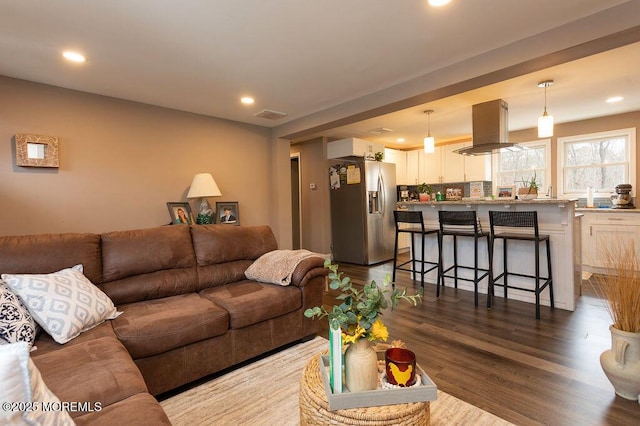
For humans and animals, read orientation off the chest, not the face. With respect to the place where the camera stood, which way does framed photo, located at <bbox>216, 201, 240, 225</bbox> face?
facing the viewer

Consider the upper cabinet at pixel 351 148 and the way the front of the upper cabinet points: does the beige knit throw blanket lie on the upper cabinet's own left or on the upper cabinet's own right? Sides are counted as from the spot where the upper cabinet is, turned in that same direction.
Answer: on the upper cabinet's own right

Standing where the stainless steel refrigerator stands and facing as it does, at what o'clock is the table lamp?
The table lamp is roughly at 3 o'clock from the stainless steel refrigerator.

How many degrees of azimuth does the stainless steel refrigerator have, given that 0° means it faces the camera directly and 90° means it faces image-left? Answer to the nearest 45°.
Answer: approximately 315°

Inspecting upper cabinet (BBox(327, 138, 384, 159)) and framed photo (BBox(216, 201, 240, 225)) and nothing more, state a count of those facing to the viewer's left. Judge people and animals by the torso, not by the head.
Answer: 0

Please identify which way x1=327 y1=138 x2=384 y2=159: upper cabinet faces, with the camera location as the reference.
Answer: facing the viewer and to the right of the viewer

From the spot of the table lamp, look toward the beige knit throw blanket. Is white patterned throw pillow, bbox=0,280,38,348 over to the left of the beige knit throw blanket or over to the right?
right

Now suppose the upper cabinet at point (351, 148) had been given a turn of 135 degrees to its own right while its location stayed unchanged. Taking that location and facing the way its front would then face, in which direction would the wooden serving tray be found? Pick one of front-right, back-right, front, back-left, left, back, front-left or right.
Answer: left

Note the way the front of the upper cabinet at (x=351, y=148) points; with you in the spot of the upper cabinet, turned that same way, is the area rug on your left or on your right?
on your right

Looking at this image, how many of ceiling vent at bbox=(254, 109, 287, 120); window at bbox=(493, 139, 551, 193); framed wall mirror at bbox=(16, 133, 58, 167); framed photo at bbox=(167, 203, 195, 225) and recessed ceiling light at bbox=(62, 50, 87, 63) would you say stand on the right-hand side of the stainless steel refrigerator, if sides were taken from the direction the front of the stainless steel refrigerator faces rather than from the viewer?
4

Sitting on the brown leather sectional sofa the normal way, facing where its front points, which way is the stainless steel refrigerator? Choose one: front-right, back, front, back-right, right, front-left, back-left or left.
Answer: left

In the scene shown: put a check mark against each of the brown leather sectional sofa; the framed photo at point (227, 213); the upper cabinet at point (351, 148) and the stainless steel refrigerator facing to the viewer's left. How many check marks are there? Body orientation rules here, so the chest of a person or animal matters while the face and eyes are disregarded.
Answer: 0

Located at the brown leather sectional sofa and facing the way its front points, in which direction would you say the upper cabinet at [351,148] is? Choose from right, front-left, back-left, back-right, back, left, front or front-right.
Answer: left

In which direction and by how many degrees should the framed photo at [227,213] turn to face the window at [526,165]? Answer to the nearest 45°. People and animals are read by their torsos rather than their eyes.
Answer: approximately 90° to its left

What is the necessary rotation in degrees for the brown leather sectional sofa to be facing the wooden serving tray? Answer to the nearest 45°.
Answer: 0° — it already faces it
